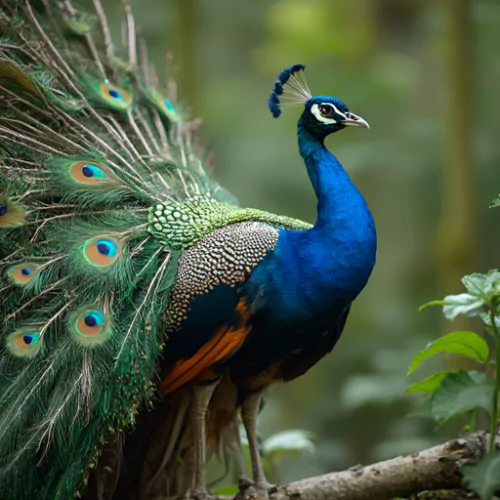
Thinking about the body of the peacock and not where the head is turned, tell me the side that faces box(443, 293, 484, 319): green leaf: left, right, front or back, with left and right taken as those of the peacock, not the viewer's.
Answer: front

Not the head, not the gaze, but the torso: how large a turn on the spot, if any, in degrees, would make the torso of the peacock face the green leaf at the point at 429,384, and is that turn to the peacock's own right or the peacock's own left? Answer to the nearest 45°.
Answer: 0° — it already faces it

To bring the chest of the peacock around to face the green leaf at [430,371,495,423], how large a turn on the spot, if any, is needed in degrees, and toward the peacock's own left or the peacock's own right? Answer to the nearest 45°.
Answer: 0° — it already faces it

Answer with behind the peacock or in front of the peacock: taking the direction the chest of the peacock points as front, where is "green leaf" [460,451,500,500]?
in front

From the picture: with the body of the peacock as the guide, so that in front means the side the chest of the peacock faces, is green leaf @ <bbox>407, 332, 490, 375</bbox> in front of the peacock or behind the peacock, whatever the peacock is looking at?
in front

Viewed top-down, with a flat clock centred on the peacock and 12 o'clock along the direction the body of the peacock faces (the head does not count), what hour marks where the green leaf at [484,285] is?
The green leaf is roughly at 1 o'clock from the peacock.

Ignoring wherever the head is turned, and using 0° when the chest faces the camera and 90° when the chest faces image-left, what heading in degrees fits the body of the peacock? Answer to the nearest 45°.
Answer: approximately 270°
